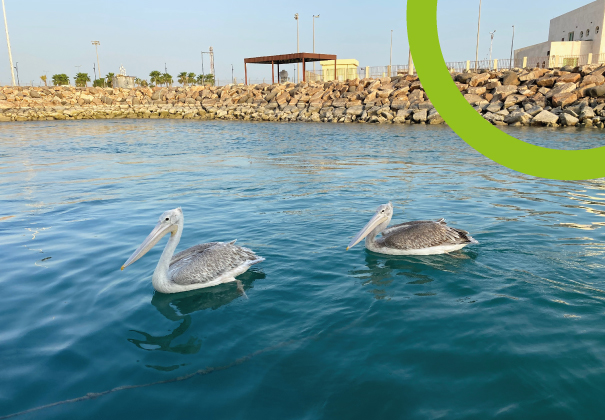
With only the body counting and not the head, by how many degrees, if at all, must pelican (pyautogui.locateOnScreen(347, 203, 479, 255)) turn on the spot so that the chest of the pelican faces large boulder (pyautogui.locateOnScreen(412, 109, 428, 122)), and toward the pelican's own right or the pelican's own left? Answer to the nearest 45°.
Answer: approximately 90° to the pelican's own right

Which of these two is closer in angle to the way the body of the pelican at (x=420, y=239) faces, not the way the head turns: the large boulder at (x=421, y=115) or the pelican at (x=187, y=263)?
the pelican

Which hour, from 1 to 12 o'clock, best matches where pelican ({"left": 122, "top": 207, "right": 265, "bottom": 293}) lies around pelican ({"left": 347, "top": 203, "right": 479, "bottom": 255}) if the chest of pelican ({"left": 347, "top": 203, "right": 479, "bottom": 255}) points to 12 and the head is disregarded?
pelican ({"left": 122, "top": 207, "right": 265, "bottom": 293}) is roughly at 11 o'clock from pelican ({"left": 347, "top": 203, "right": 479, "bottom": 255}).

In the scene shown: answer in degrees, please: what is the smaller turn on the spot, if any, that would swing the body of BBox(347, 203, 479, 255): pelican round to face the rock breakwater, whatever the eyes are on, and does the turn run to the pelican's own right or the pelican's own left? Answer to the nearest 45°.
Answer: approximately 90° to the pelican's own right

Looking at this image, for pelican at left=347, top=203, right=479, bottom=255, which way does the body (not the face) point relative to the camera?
to the viewer's left
